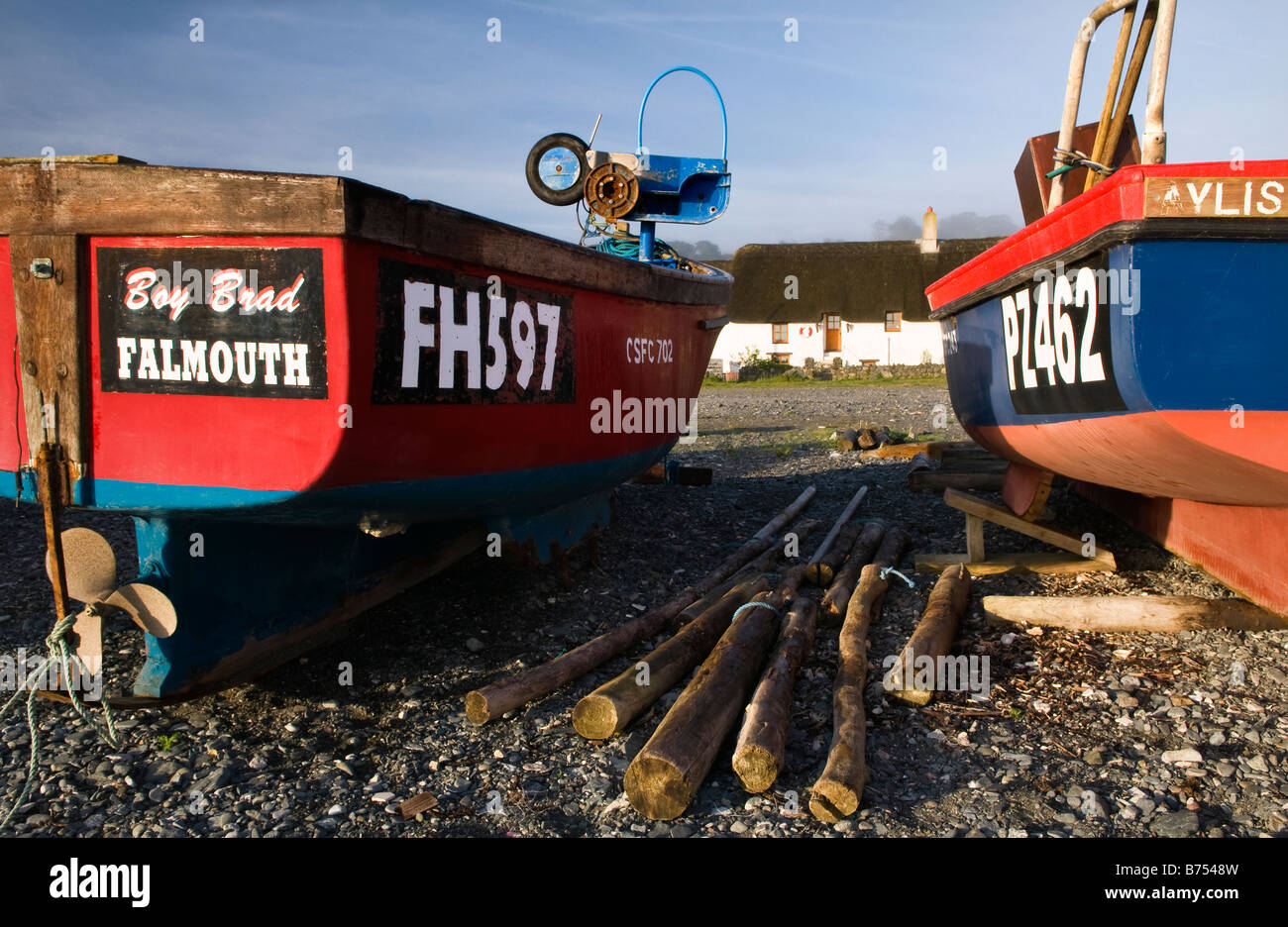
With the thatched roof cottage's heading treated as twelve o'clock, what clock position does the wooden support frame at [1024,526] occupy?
The wooden support frame is roughly at 12 o'clock from the thatched roof cottage.

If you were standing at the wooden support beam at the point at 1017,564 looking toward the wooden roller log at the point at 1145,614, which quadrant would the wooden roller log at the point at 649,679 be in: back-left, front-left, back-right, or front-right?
front-right

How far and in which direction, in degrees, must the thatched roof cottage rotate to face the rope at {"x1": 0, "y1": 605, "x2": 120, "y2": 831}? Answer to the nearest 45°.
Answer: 0° — it already faces it

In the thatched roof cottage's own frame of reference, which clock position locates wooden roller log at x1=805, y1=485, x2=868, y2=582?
The wooden roller log is roughly at 12 o'clock from the thatched roof cottage.

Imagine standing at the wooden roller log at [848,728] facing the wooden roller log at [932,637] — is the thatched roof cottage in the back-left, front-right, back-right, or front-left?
front-left

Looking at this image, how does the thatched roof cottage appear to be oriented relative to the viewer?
toward the camera

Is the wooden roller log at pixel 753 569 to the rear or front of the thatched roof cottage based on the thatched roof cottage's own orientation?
to the front

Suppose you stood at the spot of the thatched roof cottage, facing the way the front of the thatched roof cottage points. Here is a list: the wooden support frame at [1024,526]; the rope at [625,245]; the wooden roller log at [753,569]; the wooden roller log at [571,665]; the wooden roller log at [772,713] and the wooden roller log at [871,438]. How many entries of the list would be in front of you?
6

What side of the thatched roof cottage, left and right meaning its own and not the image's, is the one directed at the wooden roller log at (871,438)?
front

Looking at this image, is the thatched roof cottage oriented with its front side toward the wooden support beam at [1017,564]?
yes

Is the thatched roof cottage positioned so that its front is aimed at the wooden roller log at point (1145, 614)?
yes

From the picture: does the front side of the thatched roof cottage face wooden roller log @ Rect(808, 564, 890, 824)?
yes

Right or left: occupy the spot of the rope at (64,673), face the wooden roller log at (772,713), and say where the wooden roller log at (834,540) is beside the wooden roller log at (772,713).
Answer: left

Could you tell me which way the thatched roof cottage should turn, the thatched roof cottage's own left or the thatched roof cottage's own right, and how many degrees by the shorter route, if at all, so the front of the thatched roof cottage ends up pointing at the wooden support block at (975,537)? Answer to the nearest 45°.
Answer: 0° — it already faces it

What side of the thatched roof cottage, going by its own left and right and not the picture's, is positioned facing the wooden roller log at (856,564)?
front

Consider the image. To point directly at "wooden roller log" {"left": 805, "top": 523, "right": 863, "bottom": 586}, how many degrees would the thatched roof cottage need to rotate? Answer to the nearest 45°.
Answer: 0° — it already faces it

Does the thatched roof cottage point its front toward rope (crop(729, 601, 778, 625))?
yes
